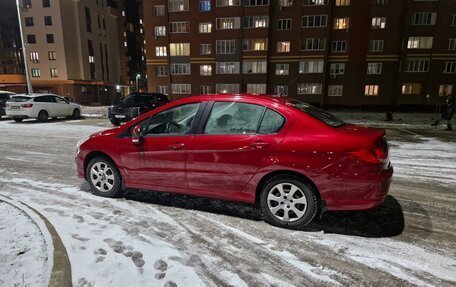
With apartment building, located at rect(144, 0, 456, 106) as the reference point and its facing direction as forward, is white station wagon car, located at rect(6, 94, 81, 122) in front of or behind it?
in front

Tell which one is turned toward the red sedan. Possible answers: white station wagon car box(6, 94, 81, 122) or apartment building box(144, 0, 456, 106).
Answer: the apartment building

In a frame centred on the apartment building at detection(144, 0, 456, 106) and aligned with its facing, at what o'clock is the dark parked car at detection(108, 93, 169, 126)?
The dark parked car is roughly at 1 o'clock from the apartment building.

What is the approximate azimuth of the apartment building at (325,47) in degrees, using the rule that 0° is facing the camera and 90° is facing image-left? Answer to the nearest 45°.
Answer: approximately 0°

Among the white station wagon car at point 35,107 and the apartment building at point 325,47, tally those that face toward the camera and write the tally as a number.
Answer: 1

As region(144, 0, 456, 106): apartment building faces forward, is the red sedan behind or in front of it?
in front

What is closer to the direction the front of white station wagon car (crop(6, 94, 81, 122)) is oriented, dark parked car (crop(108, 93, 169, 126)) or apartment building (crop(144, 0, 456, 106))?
the apartment building
